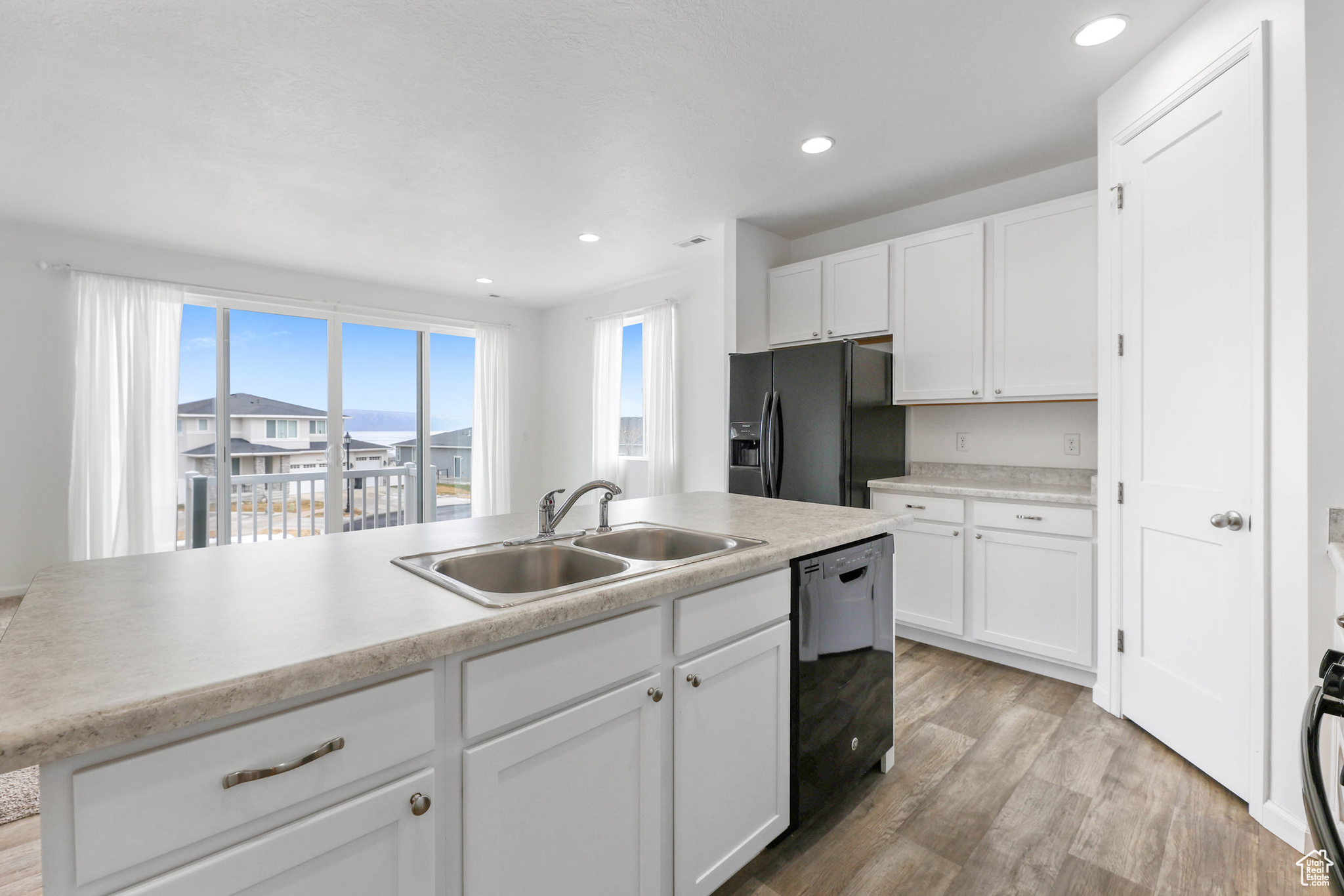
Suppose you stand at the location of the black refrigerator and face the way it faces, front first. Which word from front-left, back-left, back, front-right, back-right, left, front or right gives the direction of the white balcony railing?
front-right

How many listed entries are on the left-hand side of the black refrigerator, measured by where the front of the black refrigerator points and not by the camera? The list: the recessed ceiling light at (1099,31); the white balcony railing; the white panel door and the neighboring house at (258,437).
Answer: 2

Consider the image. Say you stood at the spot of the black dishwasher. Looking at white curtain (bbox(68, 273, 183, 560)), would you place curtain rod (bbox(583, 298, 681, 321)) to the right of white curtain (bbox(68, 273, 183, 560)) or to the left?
right

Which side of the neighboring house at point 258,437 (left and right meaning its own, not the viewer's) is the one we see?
front

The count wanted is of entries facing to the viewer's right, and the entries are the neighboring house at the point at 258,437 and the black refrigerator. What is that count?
0

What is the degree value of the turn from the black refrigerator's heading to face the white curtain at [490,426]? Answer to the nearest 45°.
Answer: approximately 90° to its right

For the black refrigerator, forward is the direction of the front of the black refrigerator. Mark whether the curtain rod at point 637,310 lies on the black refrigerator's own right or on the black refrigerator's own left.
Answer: on the black refrigerator's own right

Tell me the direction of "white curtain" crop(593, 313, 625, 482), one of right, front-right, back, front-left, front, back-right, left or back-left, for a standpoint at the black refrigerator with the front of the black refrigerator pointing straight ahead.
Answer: right

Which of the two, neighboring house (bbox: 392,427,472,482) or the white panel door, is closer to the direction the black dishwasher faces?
the white panel door

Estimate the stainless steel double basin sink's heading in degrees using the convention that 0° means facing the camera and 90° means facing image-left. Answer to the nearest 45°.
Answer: approximately 315°
